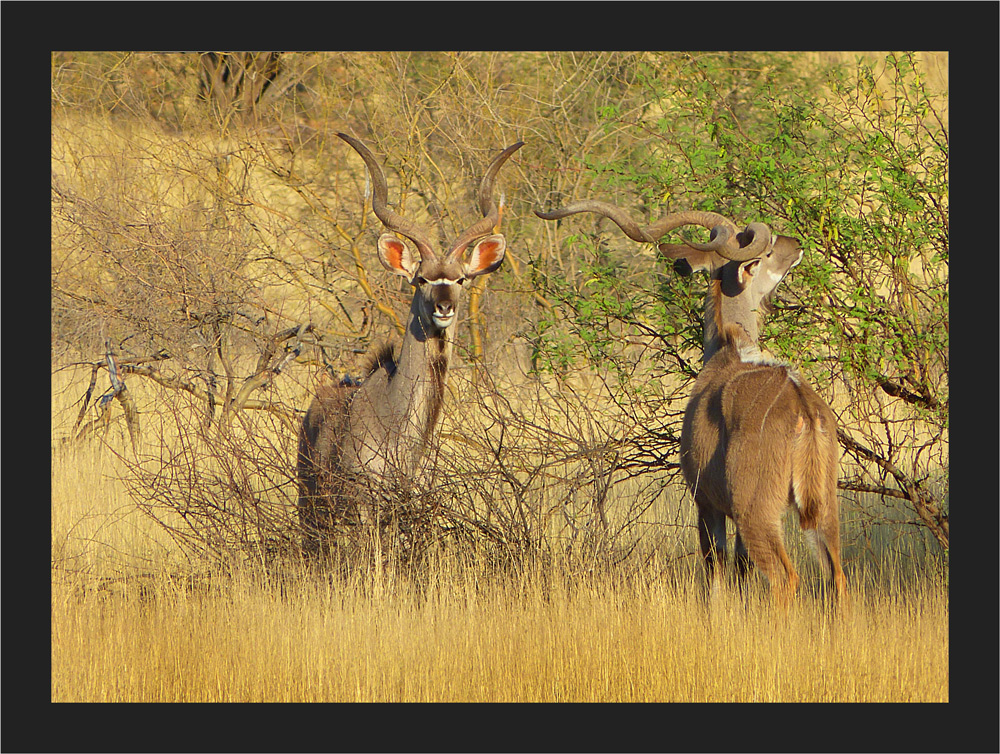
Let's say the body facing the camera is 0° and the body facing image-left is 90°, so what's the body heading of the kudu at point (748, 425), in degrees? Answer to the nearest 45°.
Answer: approximately 135°

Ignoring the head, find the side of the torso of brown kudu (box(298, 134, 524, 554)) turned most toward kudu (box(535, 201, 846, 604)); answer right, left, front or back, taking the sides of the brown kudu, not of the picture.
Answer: front

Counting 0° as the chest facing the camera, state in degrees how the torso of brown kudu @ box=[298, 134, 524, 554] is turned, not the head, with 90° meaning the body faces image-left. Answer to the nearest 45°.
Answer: approximately 315°

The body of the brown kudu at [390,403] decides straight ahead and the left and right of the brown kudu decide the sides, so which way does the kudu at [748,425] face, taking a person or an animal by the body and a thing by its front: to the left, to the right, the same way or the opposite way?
the opposite way
